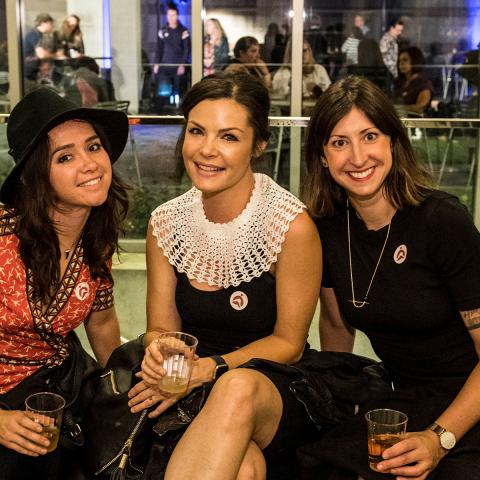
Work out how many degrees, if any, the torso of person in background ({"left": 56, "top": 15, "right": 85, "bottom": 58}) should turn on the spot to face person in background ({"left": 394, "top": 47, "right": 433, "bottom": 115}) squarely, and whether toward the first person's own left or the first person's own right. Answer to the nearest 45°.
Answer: approximately 90° to the first person's own left

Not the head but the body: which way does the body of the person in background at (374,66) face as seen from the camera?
away from the camera

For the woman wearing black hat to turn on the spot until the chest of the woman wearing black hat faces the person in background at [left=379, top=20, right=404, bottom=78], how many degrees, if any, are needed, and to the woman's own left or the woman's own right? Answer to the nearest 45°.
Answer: approximately 90° to the woman's own left

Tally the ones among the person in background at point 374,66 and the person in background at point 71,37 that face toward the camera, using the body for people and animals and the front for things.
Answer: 1

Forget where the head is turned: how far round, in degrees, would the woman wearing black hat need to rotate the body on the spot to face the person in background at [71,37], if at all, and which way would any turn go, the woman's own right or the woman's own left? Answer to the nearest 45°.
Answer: approximately 135° to the woman's own left
